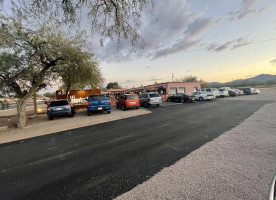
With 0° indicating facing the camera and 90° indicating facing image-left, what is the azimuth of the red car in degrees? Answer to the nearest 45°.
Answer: approximately 135°

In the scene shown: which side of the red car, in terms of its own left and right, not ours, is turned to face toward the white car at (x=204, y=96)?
right

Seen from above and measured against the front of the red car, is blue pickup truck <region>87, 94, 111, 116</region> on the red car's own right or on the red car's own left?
on the red car's own left

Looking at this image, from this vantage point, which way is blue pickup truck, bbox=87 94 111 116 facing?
away from the camera

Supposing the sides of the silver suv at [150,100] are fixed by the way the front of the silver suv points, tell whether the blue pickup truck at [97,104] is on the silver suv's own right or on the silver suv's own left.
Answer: on the silver suv's own left

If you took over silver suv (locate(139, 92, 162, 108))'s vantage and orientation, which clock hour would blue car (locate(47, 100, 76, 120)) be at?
The blue car is roughly at 9 o'clock from the silver suv.

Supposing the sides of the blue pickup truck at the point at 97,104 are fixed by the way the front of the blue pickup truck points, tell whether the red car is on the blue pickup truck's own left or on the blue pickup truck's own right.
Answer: on the blue pickup truck's own right

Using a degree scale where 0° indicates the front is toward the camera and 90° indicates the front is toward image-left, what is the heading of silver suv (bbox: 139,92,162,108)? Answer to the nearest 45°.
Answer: approximately 135°

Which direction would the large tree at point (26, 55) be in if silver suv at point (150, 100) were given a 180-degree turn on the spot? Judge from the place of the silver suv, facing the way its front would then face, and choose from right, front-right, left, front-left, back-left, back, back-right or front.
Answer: right
